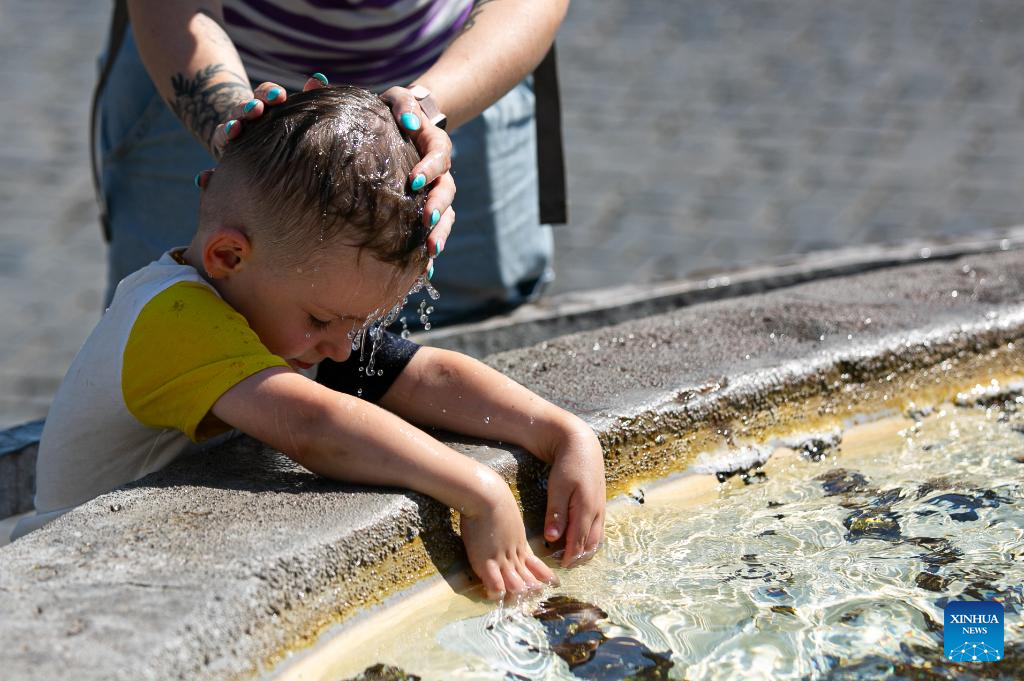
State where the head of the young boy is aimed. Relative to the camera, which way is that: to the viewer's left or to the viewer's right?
to the viewer's right

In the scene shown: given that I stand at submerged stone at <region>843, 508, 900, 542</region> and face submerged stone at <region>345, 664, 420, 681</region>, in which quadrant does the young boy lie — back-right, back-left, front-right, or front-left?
front-right

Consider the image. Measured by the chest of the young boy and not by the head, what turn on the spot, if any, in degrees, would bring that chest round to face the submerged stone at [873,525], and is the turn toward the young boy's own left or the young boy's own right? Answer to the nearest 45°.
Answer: approximately 45° to the young boy's own left

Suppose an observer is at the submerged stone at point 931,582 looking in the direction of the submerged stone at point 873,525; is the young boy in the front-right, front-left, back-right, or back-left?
front-left

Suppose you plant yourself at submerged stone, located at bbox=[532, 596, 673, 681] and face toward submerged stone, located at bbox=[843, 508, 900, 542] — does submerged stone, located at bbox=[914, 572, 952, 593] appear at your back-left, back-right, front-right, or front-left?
front-right

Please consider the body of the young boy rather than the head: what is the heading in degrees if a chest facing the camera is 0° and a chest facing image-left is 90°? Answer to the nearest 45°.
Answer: approximately 315°
